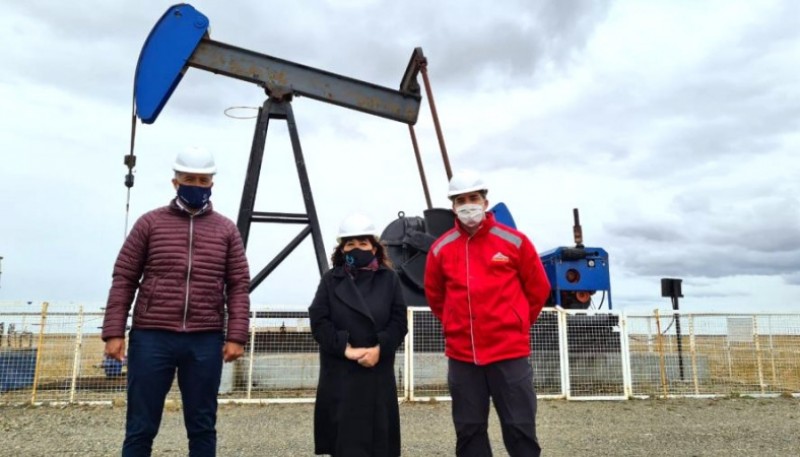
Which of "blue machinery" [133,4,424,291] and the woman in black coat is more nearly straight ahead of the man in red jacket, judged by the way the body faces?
the woman in black coat

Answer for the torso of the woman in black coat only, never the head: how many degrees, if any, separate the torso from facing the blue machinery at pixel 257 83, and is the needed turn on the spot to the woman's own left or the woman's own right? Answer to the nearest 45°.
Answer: approximately 180°

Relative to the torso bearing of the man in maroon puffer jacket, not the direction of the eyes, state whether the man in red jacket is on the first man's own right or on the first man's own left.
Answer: on the first man's own left

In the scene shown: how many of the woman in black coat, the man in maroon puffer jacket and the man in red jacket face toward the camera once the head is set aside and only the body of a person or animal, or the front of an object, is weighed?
3

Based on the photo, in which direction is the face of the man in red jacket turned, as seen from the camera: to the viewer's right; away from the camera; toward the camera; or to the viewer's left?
toward the camera

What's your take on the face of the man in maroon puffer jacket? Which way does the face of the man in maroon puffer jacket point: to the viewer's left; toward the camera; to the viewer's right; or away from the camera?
toward the camera

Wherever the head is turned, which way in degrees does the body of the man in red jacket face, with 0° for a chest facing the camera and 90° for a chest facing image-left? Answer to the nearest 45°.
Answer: approximately 0°

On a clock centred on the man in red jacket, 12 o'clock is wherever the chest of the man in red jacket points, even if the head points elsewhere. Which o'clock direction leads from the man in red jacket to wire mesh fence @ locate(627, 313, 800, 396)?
The wire mesh fence is roughly at 7 o'clock from the man in red jacket.

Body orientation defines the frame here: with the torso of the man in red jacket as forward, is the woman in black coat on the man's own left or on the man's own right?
on the man's own right

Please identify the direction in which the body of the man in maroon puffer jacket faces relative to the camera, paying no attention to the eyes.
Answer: toward the camera

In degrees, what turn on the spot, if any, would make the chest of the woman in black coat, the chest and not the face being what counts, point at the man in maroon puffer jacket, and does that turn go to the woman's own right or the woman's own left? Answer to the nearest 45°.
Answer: approximately 90° to the woman's own right

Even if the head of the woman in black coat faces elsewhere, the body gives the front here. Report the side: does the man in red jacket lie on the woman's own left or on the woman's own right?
on the woman's own left

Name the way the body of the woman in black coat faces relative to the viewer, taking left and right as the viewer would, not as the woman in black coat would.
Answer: facing the viewer

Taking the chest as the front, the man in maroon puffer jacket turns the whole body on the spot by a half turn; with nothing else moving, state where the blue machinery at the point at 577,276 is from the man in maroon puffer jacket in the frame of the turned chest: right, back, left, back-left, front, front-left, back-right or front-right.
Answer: front-right

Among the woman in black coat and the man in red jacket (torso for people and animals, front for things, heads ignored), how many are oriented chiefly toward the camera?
2
